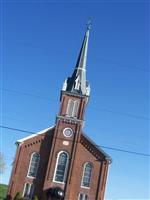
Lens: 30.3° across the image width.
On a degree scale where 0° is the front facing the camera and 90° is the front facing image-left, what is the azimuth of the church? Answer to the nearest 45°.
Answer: approximately 0°
